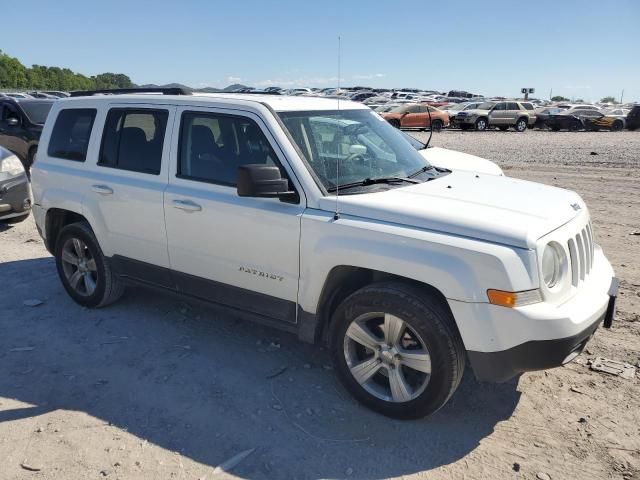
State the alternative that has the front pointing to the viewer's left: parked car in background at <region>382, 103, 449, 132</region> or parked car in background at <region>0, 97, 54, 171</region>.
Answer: parked car in background at <region>382, 103, 449, 132</region>

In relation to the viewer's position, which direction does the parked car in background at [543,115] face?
facing the viewer and to the left of the viewer

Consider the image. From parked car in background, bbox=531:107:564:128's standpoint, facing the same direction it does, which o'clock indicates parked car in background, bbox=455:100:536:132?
parked car in background, bbox=455:100:536:132 is roughly at 12 o'clock from parked car in background, bbox=531:107:564:128.

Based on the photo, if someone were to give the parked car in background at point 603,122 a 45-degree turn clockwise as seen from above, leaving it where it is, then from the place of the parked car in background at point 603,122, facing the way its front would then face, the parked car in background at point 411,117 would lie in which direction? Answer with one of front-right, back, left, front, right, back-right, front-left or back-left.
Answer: front-left

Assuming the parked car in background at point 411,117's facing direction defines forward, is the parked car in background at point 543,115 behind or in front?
behind

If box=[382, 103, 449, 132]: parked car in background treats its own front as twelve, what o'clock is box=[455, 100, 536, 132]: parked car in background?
box=[455, 100, 536, 132]: parked car in background is roughly at 5 o'clock from box=[382, 103, 449, 132]: parked car in background.

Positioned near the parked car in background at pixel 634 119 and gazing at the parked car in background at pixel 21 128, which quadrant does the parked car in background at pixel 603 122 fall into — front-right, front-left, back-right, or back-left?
front-right

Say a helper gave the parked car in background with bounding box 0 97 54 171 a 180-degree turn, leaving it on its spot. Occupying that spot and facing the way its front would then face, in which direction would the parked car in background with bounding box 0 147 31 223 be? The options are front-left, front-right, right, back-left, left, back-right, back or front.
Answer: back-left

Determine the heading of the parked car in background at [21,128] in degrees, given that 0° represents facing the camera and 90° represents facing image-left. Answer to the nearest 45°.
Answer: approximately 315°

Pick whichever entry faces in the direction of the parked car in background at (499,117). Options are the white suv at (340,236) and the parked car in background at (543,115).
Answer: the parked car in background at (543,115)

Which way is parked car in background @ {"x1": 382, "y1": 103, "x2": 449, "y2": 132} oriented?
to the viewer's left

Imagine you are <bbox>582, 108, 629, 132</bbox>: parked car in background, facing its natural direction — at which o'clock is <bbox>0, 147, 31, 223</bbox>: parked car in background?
<bbox>0, 147, 31, 223</bbox>: parked car in background is roughly at 11 o'clock from <bbox>582, 108, 629, 132</bbox>: parked car in background.

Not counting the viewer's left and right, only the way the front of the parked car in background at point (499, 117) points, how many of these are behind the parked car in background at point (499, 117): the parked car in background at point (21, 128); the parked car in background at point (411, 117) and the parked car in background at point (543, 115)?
1

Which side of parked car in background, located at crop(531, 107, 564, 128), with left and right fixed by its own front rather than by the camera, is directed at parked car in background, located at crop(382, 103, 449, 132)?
front

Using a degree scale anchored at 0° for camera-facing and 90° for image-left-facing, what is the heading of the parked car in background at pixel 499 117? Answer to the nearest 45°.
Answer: approximately 45°

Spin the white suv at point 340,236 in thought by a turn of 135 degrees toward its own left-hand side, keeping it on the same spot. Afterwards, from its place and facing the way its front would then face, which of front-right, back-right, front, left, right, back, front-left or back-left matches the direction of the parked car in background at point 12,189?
front-left

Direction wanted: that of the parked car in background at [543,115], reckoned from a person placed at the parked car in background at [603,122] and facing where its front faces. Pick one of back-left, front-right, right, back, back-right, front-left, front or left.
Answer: back

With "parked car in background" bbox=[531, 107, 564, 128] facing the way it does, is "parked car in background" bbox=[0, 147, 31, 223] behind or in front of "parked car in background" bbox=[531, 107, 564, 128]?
in front
